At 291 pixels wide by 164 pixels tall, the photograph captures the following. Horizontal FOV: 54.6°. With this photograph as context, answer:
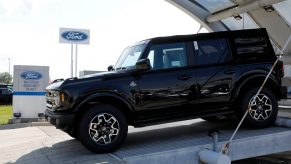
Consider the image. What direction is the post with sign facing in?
toward the camera

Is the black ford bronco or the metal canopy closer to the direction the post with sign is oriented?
the black ford bronco

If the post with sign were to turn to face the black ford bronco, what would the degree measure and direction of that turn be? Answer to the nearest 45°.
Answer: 0° — it already faces it

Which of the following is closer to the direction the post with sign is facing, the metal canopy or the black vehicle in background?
the metal canopy
